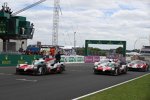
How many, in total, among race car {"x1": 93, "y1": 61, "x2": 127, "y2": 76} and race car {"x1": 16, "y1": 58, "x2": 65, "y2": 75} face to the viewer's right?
0

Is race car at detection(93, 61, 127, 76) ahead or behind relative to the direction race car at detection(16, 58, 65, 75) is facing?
behind

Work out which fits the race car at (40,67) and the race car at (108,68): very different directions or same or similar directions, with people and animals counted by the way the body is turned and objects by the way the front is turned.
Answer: same or similar directions

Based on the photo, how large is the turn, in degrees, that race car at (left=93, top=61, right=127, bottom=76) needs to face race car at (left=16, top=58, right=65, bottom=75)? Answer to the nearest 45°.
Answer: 0° — it already faces it

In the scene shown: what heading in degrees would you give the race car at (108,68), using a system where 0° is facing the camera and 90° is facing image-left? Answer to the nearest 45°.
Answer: approximately 45°

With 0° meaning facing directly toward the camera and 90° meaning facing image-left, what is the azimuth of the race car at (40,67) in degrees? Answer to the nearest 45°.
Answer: approximately 45°
